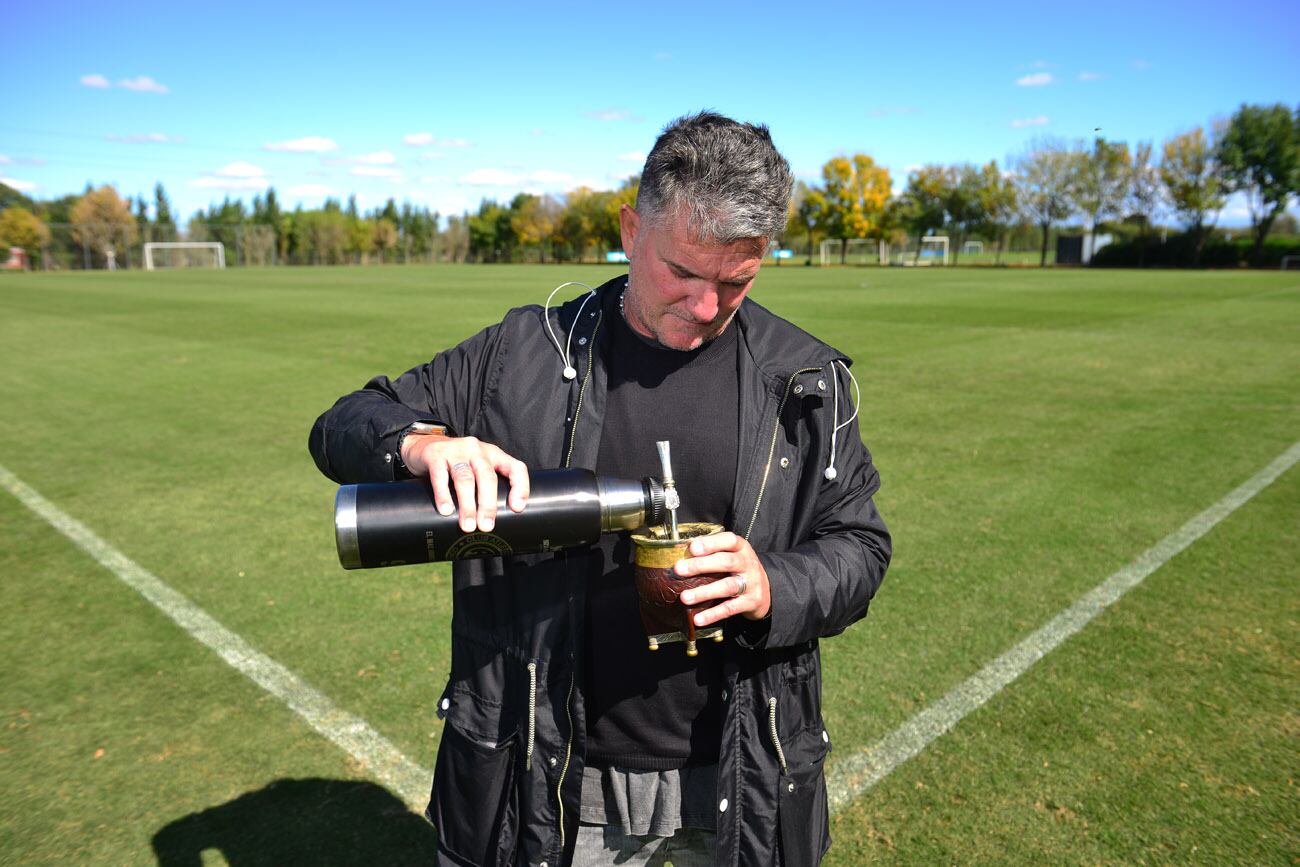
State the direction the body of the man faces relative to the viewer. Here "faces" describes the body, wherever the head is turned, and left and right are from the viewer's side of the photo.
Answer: facing the viewer
